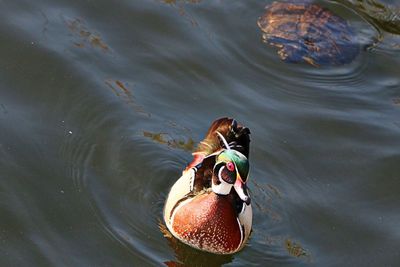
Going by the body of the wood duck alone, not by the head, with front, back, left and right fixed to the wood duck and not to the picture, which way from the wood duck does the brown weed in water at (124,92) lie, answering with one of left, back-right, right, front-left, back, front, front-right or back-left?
back-right

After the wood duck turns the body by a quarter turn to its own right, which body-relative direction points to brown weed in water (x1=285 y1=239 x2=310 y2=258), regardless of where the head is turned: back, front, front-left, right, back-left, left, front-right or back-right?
back

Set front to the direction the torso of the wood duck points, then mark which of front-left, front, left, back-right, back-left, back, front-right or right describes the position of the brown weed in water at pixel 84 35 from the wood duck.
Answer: back-right

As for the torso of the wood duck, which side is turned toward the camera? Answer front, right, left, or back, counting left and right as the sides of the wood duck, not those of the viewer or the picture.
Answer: front
